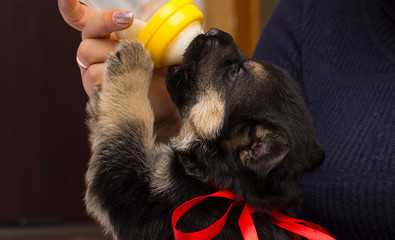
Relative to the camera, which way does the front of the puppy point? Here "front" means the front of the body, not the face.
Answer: to the viewer's left
